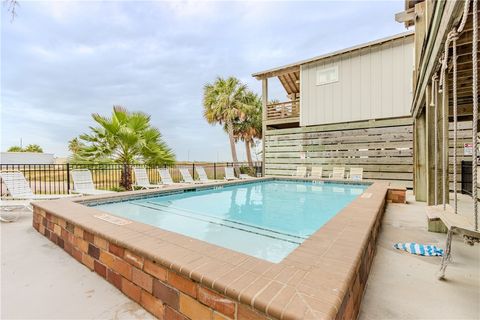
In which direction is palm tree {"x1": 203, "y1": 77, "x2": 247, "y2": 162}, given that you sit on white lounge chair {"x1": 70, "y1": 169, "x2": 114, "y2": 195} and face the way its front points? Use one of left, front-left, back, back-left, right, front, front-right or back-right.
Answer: left

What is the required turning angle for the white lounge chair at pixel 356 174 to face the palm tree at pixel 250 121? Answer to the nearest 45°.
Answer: approximately 135° to its right

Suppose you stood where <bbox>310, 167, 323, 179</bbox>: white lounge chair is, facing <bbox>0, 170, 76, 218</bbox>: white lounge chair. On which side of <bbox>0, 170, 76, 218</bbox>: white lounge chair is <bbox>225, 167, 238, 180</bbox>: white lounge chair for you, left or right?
right

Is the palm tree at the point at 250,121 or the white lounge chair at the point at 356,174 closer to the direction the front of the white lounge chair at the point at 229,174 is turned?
the white lounge chair

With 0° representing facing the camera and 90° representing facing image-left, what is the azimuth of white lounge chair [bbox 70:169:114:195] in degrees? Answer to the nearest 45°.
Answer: approximately 315°

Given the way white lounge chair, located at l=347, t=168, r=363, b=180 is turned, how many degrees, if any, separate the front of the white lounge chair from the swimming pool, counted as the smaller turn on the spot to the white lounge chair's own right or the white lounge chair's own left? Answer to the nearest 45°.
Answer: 0° — it already faces it

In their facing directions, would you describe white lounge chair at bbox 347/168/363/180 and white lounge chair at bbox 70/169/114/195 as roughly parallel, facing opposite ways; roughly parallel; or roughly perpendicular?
roughly perpendicular

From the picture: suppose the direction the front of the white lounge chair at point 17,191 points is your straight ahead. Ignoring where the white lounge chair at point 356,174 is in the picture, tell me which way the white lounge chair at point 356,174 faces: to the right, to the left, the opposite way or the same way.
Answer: to the right

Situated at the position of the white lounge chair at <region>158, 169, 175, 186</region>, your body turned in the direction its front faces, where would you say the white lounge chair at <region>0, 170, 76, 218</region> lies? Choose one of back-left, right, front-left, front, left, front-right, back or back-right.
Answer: right

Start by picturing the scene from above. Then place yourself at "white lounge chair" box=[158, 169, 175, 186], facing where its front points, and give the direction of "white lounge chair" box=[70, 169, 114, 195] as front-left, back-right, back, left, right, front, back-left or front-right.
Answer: right

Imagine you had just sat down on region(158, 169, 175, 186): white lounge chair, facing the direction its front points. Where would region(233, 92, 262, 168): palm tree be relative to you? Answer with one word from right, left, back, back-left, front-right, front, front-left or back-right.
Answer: left

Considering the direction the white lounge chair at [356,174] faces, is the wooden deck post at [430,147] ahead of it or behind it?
ahead

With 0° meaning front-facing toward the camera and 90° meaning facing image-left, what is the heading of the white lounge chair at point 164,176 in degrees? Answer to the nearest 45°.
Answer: approximately 315°

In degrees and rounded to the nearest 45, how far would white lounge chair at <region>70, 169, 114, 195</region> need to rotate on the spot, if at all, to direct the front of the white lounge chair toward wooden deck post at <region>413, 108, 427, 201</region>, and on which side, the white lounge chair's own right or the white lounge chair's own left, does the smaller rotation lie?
0° — it already faces it

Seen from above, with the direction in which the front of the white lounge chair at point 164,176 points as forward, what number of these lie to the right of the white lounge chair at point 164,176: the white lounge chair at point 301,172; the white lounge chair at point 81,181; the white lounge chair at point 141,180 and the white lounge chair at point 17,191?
3
